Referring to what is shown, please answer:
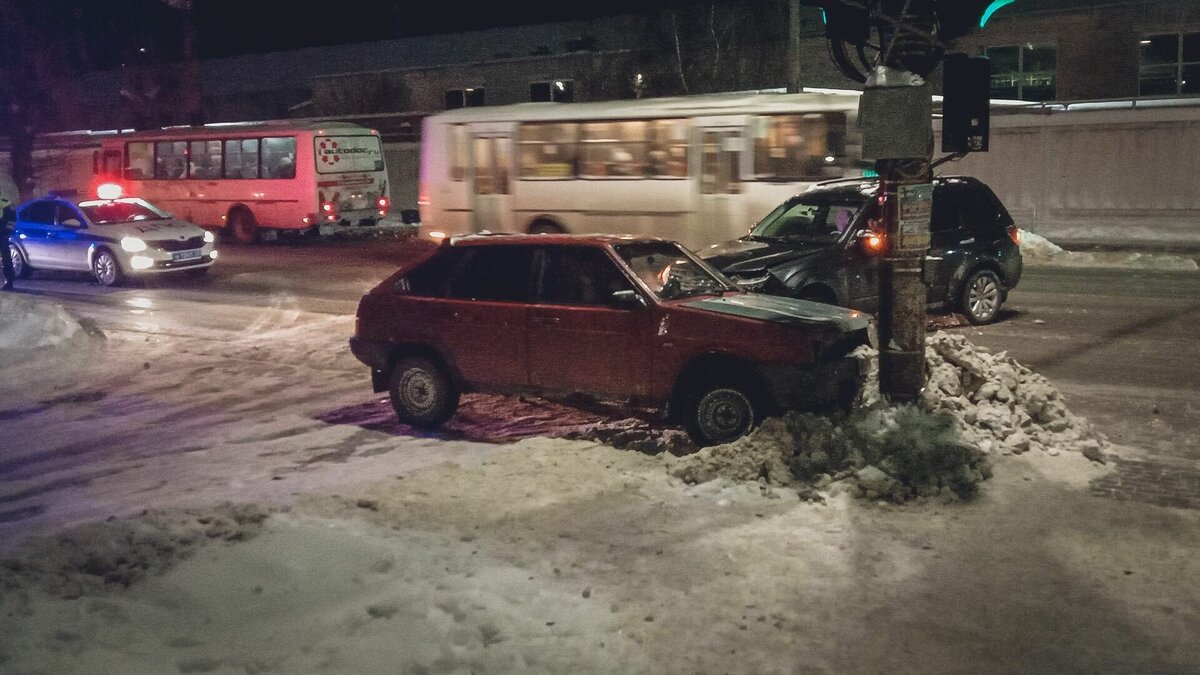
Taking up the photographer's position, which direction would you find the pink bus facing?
facing away from the viewer and to the left of the viewer

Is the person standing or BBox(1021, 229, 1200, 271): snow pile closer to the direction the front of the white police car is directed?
the snow pile

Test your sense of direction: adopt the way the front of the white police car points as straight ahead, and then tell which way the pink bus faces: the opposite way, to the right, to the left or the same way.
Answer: the opposite way

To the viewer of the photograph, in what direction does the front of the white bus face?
facing to the right of the viewer

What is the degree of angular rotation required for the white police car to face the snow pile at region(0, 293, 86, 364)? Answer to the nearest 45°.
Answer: approximately 45° to its right

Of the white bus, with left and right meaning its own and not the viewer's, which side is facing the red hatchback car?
right

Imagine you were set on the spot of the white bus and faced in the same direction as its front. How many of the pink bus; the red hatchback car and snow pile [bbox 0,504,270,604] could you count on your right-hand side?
2

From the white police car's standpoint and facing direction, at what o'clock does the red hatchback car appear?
The red hatchback car is roughly at 1 o'clock from the white police car.

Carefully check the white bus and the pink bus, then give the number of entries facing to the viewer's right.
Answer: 1

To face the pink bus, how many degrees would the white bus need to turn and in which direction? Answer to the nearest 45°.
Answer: approximately 135° to its left

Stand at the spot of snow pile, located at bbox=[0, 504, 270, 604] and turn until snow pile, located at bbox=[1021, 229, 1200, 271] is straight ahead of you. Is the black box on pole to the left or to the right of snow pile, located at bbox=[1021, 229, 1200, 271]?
right

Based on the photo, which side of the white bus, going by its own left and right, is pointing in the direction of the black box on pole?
right

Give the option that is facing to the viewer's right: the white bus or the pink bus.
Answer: the white bus
